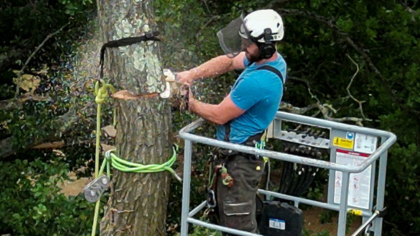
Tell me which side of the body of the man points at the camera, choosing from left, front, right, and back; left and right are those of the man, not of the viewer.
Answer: left

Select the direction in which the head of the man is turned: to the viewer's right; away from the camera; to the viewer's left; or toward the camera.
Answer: to the viewer's left
